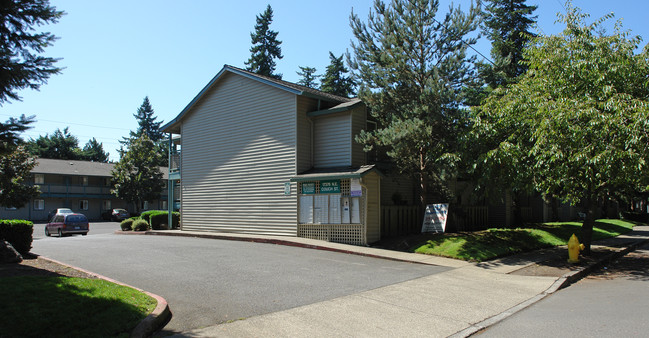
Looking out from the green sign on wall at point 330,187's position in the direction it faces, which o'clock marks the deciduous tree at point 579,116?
The deciduous tree is roughly at 10 o'clock from the green sign on wall.

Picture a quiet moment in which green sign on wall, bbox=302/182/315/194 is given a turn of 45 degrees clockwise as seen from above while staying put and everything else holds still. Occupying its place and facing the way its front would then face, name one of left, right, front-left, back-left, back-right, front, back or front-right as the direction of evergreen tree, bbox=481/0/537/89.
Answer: back

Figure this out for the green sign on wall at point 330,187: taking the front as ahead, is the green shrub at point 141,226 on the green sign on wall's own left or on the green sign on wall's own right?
on the green sign on wall's own right

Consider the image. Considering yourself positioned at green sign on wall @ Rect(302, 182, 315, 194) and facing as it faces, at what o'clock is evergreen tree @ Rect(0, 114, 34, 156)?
The evergreen tree is roughly at 1 o'clock from the green sign on wall.

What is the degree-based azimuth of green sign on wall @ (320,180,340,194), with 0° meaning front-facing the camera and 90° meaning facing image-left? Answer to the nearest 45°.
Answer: approximately 0°

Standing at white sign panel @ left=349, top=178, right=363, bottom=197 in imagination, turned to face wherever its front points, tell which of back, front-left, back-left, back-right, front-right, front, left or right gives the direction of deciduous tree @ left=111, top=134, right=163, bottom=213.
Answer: back-right

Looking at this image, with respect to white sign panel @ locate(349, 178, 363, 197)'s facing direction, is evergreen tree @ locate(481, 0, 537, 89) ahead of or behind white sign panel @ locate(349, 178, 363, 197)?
behind
